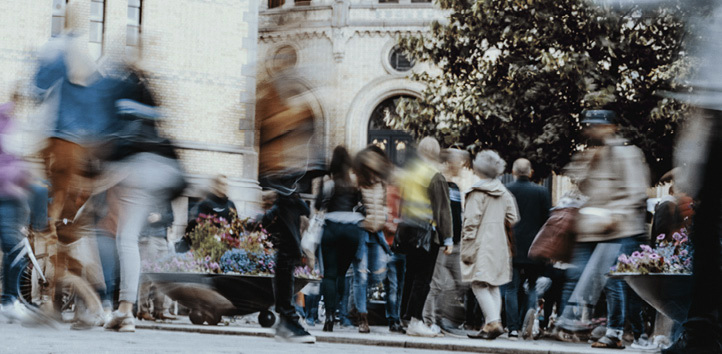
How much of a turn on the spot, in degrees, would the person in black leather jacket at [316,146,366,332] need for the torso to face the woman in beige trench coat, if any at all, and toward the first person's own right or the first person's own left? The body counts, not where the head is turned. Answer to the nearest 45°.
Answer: approximately 90° to the first person's own right

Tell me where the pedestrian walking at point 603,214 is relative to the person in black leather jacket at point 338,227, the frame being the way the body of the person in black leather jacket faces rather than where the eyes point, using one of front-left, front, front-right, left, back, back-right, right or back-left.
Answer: back-right

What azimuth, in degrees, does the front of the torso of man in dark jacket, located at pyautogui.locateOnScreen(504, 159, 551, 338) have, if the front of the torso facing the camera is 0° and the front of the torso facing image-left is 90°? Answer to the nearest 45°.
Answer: approximately 180°

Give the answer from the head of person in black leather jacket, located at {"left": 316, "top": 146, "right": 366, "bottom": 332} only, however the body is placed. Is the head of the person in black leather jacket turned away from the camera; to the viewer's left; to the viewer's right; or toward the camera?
away from the camera

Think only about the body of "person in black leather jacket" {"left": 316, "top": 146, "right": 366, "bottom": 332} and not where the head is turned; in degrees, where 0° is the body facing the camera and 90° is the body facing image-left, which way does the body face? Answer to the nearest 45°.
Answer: approximately 180°

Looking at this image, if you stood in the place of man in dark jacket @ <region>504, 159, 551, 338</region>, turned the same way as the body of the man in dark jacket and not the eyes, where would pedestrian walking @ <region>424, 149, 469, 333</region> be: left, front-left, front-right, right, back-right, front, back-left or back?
left

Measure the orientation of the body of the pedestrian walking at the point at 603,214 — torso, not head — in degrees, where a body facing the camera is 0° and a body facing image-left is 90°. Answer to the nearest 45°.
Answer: approximately 90°

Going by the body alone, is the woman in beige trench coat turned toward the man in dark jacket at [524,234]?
no

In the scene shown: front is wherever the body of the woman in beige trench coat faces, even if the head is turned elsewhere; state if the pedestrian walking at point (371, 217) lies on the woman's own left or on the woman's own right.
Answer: on the woman's own left

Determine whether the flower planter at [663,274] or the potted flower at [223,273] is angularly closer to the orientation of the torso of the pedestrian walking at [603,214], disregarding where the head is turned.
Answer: the potted flower

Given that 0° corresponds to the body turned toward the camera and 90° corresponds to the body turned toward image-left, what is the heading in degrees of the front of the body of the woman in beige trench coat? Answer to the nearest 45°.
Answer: approximately 135°
